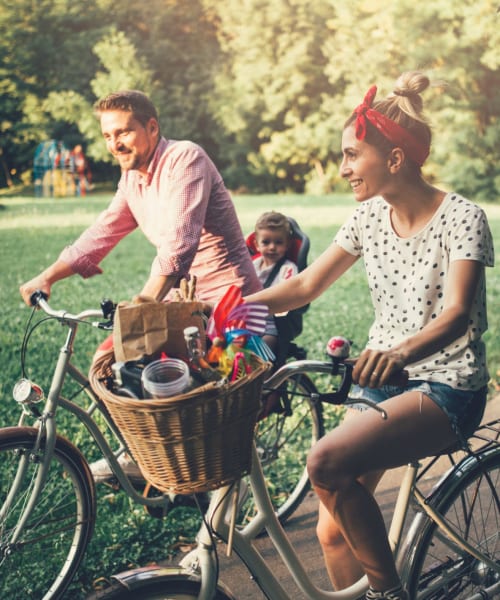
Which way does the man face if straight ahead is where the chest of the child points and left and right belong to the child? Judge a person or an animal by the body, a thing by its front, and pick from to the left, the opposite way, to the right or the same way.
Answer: the same way

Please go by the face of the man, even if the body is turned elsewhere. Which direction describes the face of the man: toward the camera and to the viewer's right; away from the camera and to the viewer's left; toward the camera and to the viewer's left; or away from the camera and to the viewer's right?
toward the camera and to the viewer's left

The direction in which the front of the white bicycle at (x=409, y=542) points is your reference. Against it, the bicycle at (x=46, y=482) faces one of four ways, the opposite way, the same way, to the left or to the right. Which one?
the same way

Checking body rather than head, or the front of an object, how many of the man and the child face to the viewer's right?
0

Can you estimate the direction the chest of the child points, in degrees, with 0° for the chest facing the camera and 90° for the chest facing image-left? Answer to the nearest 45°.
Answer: approximately 45°

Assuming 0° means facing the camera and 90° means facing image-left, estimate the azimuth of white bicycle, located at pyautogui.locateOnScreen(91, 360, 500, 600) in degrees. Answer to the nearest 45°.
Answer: approximately 45°

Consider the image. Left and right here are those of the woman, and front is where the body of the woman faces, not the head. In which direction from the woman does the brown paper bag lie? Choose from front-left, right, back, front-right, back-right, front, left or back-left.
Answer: front

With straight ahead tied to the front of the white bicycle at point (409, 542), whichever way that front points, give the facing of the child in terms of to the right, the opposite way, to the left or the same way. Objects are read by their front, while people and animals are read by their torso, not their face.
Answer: the same way

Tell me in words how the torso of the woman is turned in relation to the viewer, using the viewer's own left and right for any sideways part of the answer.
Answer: facing the viewer and to the left of the viewer

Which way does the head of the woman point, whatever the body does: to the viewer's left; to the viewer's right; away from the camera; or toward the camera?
to the viewer's left

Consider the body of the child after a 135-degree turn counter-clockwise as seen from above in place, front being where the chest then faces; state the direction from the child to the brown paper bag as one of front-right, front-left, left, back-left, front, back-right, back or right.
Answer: right

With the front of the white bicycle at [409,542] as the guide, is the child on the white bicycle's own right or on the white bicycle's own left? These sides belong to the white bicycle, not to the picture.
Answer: on the white bicycle's own right

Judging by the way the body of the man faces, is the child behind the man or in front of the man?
behind

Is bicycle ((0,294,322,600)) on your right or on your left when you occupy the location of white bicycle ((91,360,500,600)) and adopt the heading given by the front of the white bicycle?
on your right

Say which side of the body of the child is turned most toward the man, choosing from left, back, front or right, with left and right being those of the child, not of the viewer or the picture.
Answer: front

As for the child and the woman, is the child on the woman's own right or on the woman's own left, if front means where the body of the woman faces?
on the woman's own right
